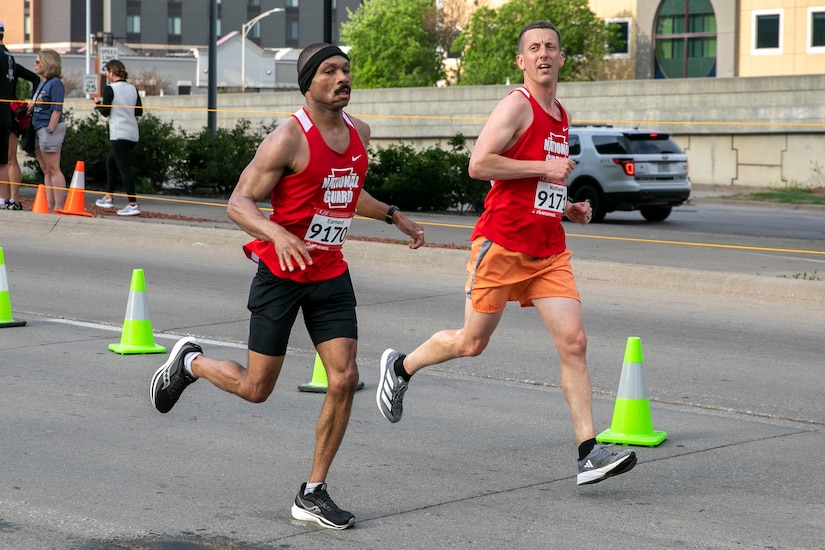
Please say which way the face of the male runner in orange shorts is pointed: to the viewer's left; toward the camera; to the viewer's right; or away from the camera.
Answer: toward the camera

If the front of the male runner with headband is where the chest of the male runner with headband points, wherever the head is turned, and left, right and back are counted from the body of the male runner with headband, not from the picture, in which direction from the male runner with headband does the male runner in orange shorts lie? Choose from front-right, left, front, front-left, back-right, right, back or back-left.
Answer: left

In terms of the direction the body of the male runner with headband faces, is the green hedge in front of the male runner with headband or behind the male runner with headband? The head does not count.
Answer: behind

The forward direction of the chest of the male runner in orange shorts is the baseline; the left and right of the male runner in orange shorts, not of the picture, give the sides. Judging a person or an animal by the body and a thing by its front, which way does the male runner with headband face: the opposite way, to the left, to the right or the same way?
the same way

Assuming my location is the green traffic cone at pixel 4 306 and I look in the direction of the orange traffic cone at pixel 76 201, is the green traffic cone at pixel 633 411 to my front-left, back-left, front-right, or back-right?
back-right

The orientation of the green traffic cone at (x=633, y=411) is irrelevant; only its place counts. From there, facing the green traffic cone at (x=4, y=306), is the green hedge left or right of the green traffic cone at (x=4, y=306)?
right

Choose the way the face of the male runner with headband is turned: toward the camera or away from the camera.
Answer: toward the camera
